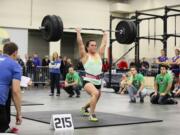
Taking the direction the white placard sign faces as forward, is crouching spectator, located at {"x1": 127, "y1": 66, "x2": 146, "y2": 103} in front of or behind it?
behind

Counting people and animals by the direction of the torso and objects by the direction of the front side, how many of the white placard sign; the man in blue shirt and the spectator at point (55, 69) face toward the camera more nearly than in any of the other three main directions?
2

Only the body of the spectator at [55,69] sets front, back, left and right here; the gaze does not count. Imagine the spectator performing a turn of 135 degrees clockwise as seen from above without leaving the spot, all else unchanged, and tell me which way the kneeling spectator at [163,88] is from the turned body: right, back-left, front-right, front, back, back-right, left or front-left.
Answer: back

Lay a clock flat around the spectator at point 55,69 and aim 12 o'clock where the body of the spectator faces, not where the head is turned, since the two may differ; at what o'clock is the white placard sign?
The white placard sign is roughly at 12 o'clock from the spectator.

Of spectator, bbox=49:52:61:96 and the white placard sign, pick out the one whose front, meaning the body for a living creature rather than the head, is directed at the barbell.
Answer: the spectator

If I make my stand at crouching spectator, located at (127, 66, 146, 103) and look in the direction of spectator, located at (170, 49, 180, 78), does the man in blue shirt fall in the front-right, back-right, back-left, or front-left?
back-right

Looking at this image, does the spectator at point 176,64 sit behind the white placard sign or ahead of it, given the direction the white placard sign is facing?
behind

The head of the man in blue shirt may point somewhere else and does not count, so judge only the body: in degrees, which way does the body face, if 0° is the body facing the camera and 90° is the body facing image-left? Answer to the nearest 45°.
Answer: approximately 225°

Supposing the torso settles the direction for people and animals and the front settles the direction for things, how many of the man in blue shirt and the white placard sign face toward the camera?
1

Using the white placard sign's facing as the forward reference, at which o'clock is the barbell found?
The barbell is roughly at 6 o'clock from the white placard sign.

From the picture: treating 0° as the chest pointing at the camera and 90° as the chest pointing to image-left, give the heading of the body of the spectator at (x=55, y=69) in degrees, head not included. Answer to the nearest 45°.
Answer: approximately 0°
